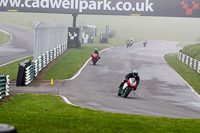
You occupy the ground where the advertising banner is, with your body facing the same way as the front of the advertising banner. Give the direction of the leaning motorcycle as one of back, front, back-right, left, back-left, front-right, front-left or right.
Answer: front

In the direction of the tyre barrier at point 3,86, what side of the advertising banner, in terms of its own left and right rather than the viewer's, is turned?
front

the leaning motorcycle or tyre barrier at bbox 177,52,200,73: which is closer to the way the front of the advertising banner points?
the leaning motorcycle

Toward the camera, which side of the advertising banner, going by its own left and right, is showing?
front

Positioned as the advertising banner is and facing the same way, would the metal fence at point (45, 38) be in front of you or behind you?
in front

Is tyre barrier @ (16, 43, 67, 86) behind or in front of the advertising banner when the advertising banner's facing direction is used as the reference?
in front

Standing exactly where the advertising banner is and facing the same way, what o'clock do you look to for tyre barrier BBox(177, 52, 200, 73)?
The tyre barrier is roughly at 10 o'clock from the advertising banner.

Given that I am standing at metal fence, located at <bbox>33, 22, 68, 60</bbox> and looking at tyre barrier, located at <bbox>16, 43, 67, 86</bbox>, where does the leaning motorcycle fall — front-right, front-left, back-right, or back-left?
front-left
